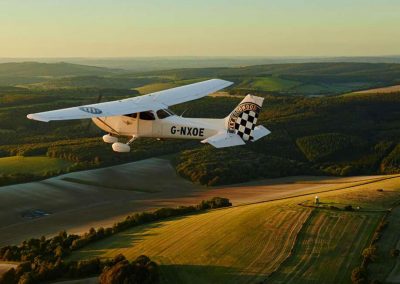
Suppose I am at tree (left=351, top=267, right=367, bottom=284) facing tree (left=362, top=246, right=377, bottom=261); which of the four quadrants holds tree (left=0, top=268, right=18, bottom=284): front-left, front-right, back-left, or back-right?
back-left

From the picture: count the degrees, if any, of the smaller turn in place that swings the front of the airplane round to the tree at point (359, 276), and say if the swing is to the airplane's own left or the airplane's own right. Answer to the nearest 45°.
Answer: approximately 135° to the airplane's own right

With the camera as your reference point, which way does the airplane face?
facing away from the viewer and to the left of the viewer
